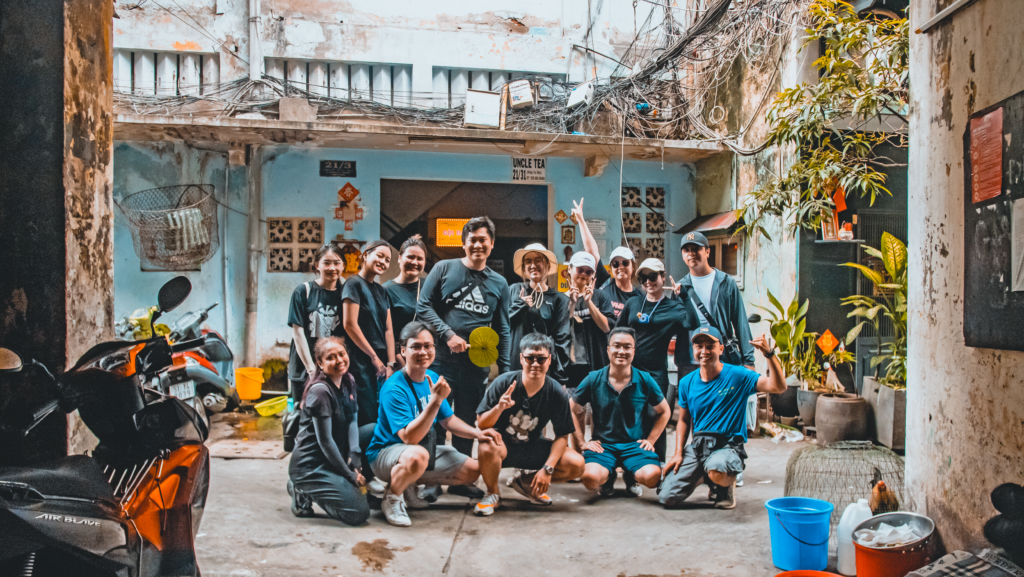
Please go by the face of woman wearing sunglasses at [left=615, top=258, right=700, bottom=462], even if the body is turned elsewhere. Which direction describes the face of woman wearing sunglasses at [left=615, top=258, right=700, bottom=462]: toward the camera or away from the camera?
toward the camera

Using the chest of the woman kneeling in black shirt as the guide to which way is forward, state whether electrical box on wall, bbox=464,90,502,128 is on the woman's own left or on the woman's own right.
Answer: on the woman's own left

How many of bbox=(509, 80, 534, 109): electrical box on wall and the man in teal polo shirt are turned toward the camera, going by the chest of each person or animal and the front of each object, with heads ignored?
2

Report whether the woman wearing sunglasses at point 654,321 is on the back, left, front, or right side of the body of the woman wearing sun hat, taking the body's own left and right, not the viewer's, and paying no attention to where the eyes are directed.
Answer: left

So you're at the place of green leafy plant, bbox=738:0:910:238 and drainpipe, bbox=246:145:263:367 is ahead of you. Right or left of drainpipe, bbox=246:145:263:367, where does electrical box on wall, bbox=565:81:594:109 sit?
right

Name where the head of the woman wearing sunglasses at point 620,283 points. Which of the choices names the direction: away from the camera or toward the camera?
toward the camera

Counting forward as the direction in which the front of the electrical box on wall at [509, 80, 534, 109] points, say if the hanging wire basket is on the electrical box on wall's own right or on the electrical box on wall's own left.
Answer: on the electrical box on wall's own right

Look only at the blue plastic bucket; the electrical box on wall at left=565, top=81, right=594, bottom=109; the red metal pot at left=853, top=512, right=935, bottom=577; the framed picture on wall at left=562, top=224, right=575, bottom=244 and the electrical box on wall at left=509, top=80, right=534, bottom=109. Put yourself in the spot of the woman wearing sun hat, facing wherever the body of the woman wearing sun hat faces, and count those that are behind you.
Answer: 3

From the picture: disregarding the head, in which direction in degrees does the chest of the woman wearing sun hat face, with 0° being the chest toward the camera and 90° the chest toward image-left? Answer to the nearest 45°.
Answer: approximately 0°

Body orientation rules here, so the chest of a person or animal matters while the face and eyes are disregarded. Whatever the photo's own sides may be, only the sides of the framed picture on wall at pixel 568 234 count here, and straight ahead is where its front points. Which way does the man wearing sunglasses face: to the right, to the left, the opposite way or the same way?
the same way

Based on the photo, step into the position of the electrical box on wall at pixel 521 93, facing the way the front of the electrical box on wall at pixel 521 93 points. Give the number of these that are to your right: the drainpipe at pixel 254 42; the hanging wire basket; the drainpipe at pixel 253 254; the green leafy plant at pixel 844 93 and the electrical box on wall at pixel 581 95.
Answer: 3

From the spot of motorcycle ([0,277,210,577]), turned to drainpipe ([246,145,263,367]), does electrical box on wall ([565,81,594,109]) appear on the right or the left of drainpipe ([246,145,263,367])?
right

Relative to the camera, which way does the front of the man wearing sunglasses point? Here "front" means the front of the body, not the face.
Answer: toward the camera

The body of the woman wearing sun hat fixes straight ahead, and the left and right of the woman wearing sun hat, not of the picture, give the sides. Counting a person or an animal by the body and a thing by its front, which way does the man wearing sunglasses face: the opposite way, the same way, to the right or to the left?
the same way

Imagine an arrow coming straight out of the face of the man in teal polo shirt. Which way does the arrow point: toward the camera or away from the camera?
toward the camera
